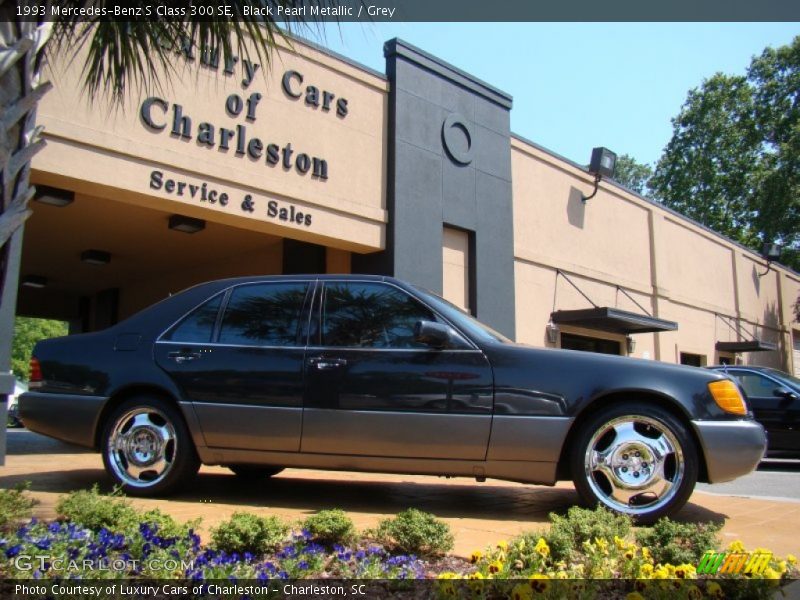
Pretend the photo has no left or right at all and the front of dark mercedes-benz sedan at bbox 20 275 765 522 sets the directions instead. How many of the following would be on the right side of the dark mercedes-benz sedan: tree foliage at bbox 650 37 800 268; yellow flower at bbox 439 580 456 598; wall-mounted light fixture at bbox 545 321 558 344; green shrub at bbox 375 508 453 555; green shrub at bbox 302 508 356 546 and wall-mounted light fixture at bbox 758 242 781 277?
3

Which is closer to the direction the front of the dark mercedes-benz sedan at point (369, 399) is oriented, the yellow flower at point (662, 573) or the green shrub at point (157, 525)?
the yellow flower

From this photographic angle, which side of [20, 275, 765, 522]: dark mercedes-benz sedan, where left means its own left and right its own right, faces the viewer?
right

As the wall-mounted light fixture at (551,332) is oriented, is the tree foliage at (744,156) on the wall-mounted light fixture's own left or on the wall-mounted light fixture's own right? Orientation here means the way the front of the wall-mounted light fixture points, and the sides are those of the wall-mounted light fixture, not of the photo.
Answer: on the wall-mounted light fixture's own left

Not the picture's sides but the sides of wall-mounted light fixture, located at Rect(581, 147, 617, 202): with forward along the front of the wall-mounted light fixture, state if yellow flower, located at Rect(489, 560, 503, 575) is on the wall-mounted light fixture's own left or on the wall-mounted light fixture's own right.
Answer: on the wall-mounted light fixture's own right

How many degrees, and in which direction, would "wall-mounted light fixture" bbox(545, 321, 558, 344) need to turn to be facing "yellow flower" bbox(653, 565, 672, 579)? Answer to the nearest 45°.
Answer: approximately 45° to its right
